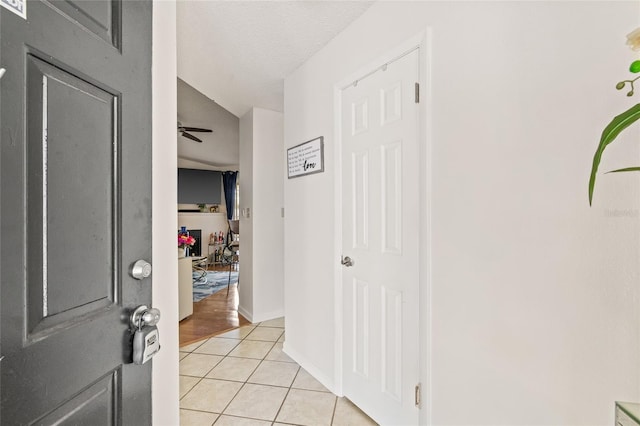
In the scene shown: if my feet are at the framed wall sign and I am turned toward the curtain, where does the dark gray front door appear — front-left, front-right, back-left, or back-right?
back-left

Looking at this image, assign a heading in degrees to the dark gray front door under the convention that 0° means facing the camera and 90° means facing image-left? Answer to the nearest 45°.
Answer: approximately 315°

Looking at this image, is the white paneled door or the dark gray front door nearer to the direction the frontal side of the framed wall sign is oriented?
the dark gray front door

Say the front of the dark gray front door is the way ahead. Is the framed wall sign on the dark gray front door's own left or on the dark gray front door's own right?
on the dark gray front door's own left

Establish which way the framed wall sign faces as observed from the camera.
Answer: facing the viewer and to the left of the viewer

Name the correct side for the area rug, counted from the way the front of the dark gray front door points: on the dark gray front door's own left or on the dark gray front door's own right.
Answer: on the dark gray front door's own left

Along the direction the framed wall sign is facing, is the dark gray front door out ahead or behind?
ahead

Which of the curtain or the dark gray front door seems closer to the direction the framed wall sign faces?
the dark gray front door

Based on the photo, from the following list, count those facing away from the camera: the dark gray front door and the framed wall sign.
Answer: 0
